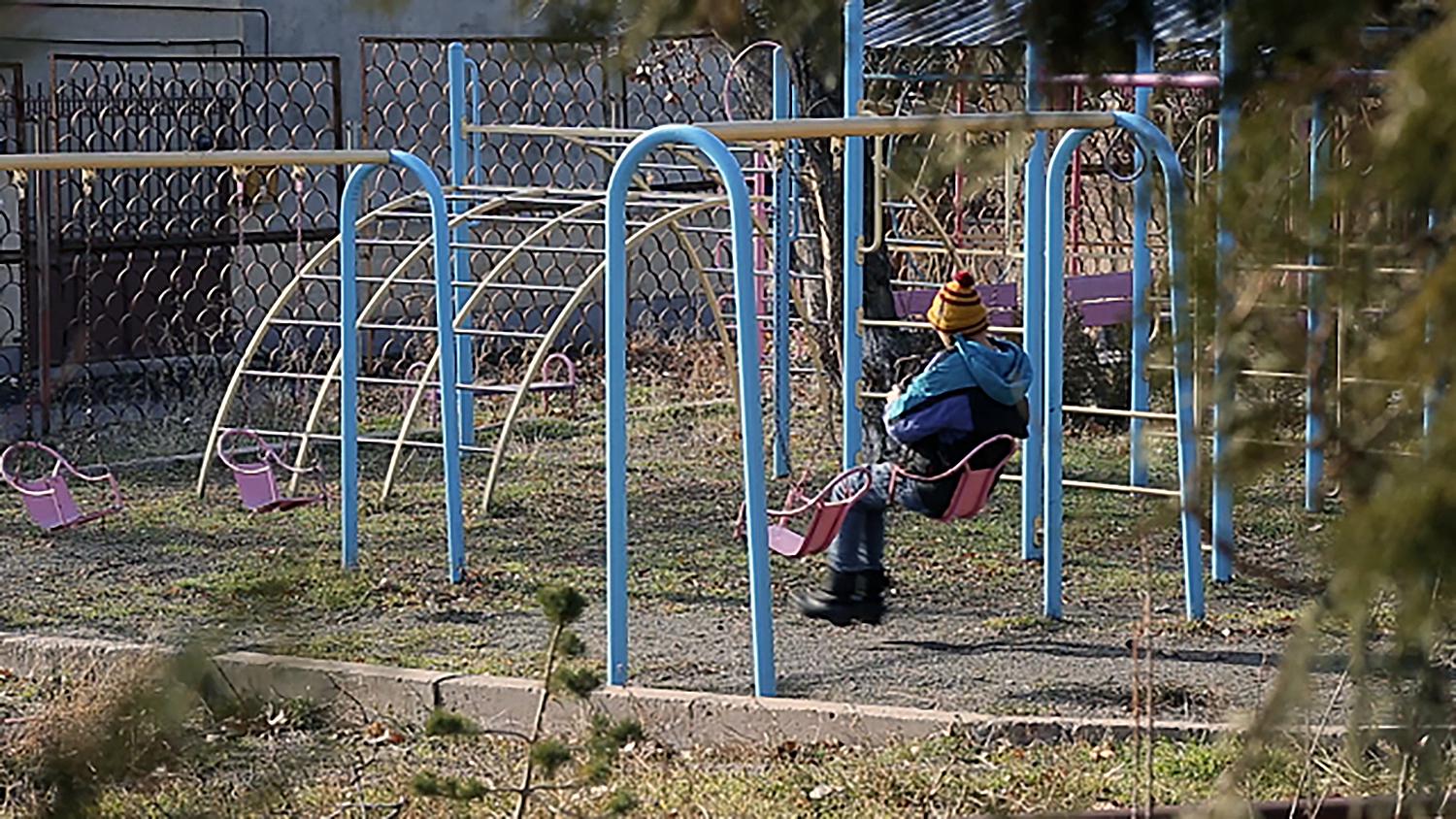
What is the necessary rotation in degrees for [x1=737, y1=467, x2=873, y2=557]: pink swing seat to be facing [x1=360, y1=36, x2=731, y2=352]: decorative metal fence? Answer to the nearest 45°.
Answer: approximately 45° to its right

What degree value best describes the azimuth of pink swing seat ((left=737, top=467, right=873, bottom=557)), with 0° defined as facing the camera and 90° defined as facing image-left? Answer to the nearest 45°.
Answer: approximately 135°

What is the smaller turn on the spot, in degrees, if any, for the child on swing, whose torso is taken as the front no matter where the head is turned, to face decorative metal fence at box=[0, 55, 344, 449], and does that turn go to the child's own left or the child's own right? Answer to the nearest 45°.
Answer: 0° — they already face it

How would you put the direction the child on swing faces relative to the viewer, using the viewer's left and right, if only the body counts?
facing away from the viewer and to the left of the viewer

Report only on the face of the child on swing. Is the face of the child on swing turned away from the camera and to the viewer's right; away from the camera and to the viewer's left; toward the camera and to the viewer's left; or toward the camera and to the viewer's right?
away from the camera and to the viewer's left
